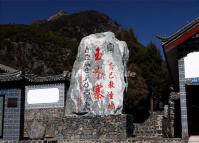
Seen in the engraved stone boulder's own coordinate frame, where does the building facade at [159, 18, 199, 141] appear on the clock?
The building facade is roughly at 10 o'clock from the engraved stone boulder.

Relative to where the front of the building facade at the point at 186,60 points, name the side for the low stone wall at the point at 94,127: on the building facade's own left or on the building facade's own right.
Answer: on the building facade's own right

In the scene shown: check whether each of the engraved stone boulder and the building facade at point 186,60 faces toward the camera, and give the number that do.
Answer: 2

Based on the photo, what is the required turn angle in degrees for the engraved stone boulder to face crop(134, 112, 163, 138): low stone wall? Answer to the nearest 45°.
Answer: approximately 135° to its left

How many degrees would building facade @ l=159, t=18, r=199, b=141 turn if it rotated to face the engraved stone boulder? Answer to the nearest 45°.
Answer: approximately 90° to its right

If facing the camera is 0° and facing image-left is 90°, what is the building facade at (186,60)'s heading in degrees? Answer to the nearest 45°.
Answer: approximately 0°
